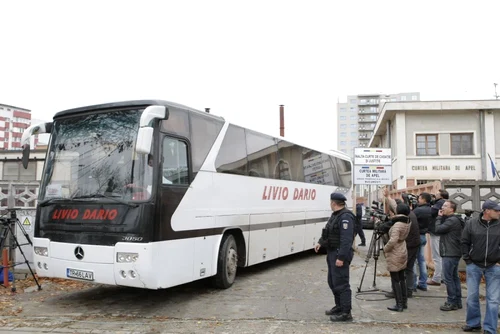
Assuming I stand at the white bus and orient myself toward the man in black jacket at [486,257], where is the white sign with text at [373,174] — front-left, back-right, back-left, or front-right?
front-left

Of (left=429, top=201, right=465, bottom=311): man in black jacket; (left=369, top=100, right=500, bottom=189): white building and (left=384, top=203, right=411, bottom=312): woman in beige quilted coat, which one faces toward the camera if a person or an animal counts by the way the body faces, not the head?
the white building

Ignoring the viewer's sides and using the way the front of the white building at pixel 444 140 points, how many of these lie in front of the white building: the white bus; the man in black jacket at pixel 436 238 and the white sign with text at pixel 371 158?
3

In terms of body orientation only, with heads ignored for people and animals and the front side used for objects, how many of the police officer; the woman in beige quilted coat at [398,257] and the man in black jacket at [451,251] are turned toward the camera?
0

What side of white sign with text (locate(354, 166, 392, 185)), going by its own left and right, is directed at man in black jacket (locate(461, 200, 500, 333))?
front

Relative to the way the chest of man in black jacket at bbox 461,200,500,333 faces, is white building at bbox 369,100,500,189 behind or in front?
behind

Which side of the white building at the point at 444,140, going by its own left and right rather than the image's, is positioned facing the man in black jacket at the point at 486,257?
front

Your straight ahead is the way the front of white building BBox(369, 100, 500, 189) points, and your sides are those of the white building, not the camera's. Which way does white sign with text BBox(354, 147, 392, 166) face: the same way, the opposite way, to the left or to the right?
the same way

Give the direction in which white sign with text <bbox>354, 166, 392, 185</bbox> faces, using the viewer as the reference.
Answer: facing the viewer

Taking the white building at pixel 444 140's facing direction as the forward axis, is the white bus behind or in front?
in front

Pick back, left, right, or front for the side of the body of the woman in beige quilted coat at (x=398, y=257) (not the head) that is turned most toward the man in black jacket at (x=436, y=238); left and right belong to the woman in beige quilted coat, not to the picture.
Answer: right

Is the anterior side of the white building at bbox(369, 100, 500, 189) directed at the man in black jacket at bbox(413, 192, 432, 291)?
yes

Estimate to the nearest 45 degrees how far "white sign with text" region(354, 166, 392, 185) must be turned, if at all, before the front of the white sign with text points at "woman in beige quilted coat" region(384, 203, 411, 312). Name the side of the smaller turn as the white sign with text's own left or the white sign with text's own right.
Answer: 0° — it already faces them

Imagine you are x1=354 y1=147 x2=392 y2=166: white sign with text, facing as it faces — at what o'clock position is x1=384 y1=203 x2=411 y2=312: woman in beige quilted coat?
The woman in beige quilted coat is roughly at 12 o'clock from the white sign with text.

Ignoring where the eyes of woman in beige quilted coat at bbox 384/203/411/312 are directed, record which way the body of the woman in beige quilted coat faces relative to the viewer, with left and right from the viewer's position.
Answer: facing to the left of the viewer

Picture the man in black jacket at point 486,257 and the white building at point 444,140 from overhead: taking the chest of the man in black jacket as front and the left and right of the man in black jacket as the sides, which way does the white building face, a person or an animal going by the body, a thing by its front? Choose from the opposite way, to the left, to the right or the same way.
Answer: the same way

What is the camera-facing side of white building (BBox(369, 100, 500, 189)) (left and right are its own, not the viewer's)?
front

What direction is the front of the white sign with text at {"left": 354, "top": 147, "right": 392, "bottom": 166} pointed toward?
toward the camera

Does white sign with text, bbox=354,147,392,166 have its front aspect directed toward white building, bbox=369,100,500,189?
no

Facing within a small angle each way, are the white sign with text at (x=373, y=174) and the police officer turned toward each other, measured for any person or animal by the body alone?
no

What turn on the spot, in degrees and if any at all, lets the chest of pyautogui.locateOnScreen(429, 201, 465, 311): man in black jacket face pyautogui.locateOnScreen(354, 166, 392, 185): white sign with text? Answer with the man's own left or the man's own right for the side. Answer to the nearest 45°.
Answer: approximately 90° to the man's own right

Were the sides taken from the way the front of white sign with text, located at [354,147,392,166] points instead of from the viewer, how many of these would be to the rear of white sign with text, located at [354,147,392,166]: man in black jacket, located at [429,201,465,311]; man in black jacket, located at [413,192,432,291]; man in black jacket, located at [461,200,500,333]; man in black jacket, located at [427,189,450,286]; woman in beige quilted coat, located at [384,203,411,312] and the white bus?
0
